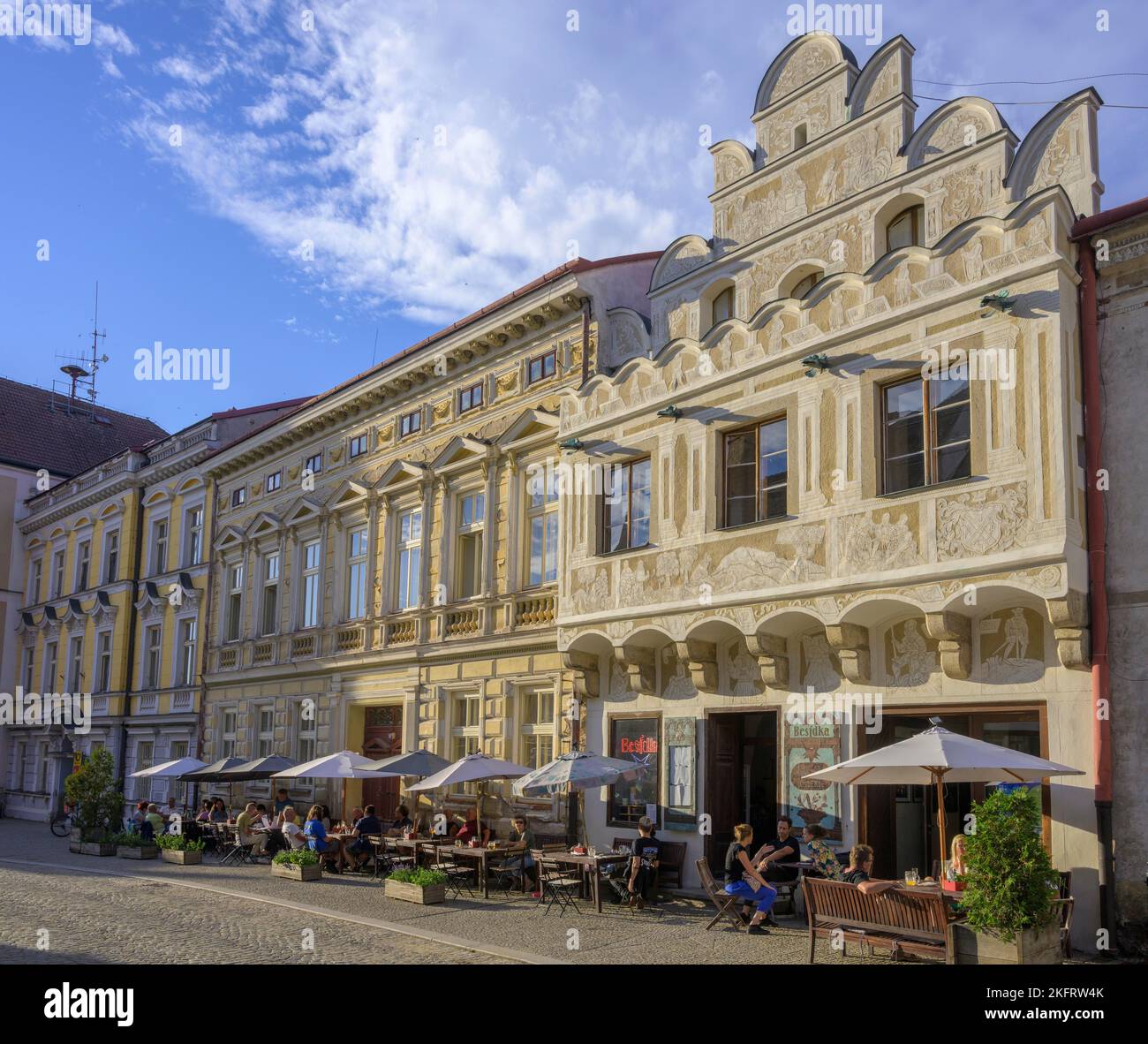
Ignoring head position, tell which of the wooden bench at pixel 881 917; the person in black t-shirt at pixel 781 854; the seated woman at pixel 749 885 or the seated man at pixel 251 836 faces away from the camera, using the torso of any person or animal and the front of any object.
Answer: the wooden bench

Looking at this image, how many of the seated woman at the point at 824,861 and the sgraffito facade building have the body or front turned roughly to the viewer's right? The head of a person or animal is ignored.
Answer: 0

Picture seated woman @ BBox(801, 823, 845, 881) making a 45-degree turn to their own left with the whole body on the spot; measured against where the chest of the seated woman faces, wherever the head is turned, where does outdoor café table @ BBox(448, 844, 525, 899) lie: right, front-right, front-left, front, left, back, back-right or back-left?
right

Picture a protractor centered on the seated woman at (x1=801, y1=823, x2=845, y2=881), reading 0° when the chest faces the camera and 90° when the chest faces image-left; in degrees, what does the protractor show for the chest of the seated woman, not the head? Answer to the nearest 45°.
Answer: approximately 90°

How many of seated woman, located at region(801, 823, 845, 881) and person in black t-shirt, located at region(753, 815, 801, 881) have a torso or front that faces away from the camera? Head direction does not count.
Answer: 0

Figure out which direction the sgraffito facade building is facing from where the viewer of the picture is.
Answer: facing the viewer and to the left of the viewer

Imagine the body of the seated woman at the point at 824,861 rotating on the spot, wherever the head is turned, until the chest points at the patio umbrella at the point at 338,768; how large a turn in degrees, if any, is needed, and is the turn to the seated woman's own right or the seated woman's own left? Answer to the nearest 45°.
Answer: approximately 45° to the seated woman's own right

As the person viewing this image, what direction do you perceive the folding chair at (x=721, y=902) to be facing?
facing to the right of the viewer

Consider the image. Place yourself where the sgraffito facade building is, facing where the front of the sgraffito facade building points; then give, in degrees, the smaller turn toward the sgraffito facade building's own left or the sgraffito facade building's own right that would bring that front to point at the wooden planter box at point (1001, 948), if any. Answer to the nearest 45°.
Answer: approximately 45° to the sgraffito facade building's own left

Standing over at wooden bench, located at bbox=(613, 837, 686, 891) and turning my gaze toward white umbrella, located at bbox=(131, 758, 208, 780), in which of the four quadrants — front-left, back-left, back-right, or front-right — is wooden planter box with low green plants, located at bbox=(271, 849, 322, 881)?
front-left

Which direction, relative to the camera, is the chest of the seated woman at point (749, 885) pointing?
to the viewer's right
